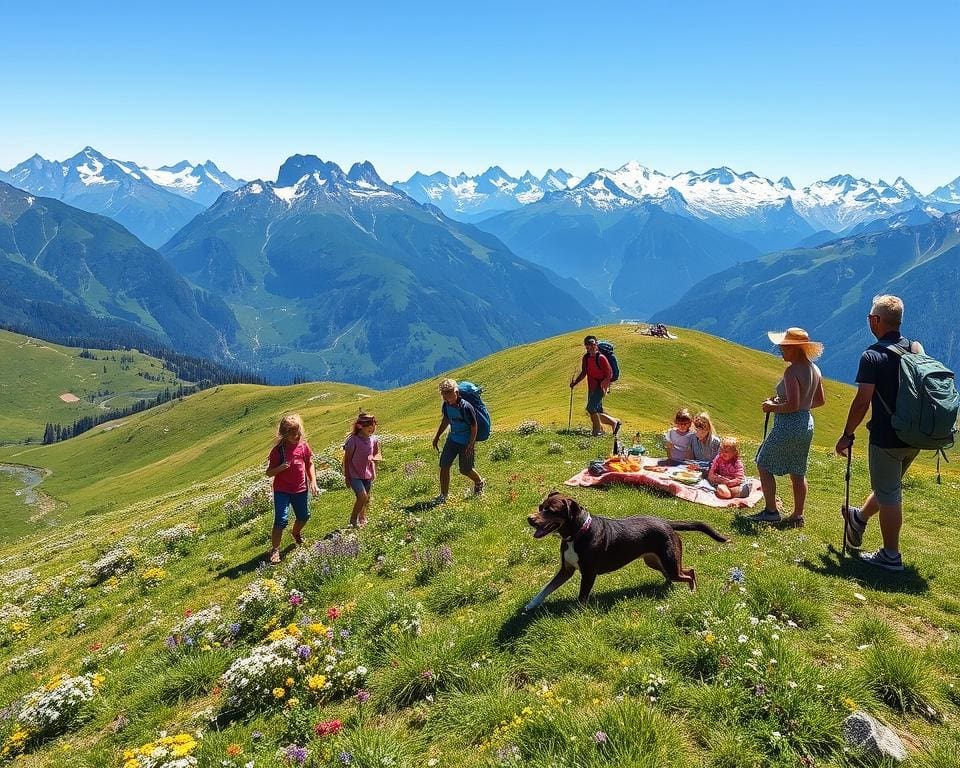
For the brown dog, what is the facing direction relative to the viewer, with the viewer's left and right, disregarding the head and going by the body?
facing to the left of the viewer

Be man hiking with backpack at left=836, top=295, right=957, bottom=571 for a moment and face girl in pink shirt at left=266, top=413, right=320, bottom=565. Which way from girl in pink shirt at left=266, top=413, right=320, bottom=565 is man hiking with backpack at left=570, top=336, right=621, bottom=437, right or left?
right

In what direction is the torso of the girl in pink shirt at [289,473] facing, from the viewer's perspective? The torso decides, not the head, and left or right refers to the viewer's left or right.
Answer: facing the viewer

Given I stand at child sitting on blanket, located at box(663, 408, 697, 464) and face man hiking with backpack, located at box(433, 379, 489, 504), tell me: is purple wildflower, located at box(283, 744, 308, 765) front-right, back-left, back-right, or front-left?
front-left

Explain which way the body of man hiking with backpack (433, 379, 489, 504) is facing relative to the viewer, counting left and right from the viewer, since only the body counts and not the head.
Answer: facing the viewer and to the left of the viewer

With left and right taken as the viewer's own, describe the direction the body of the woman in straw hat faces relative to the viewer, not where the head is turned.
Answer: facing away from the viewer and to the left of the viewer

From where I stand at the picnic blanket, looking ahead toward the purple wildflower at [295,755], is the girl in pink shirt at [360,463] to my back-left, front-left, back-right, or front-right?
front-right

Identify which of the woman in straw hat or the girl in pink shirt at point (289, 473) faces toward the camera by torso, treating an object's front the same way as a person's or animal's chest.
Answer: the girl in pink shirt

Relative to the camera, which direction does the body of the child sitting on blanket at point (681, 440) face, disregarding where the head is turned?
toward the camera

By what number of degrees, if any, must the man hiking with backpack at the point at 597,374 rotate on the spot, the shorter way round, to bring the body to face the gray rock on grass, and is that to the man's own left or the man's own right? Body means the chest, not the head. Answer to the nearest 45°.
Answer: approximately 45° to the man's own left

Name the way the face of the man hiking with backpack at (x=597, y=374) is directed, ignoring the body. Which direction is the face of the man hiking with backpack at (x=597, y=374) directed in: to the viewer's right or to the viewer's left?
to the viewer's left
